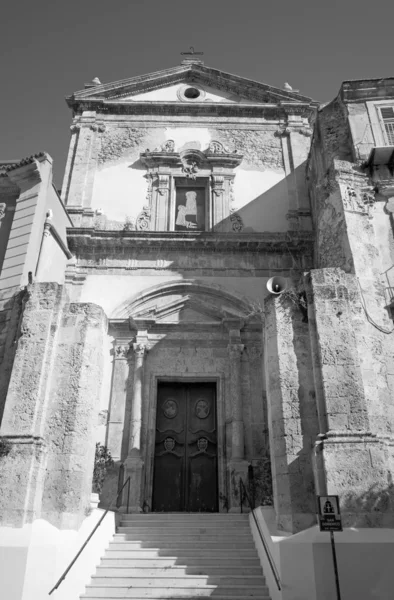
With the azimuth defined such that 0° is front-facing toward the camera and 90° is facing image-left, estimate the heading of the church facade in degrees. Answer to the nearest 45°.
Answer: approximately 0°
